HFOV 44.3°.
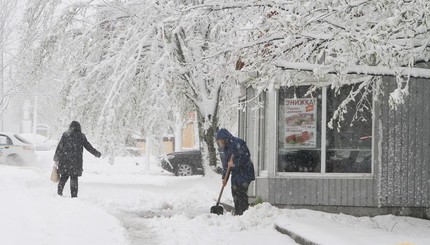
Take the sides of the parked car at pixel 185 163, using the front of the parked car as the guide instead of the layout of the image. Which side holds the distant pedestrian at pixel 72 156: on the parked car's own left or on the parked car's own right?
on the parked car's own left

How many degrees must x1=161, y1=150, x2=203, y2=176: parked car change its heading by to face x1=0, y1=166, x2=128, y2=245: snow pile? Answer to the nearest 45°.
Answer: approximately 90° to its left

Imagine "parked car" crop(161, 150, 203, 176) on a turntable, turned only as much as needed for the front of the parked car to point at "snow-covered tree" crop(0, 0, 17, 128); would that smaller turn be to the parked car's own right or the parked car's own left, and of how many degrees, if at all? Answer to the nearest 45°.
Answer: approximately 45° to the parked car's own right

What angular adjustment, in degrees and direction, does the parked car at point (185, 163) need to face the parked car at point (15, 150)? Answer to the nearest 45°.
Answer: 0° — it already faces it

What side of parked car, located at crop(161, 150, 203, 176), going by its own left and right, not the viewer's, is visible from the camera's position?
left

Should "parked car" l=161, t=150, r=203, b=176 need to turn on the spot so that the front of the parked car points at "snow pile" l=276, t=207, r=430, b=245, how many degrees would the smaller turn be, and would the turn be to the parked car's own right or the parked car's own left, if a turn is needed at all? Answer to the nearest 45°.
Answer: approximately 90° to the parked car's own left

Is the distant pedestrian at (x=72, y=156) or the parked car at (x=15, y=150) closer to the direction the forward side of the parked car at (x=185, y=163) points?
the parked car
